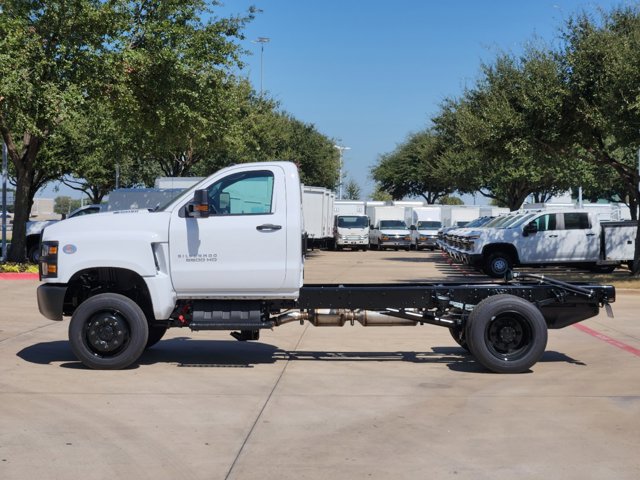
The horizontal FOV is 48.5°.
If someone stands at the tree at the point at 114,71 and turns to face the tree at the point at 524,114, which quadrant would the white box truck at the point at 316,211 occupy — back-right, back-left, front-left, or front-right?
front-left

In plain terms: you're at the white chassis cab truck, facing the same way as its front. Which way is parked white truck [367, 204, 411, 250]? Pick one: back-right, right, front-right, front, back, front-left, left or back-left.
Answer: right

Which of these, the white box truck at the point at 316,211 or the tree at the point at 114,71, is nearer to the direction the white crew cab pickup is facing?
the tree

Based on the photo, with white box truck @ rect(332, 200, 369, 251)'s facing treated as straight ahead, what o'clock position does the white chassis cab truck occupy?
The white chassis cab truck is roughly at 12 o'clock from the white box truck.

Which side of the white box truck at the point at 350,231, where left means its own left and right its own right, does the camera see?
front

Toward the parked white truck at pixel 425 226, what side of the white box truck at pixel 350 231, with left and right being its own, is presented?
left

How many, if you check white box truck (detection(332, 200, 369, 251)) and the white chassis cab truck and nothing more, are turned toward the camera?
1

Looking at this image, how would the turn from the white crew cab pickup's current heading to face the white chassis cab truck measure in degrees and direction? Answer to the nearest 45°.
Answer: approximately 45° to its left

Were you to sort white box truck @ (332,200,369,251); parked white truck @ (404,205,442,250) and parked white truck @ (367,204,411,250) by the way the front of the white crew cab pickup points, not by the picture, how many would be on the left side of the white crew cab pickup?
0

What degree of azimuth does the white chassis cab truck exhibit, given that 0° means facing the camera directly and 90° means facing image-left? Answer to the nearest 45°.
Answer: approximately 90°

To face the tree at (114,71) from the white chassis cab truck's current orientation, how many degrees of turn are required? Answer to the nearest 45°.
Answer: approximately 90° to its right

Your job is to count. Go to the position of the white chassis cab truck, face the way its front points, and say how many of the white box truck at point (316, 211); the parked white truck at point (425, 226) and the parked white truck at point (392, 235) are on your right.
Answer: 3

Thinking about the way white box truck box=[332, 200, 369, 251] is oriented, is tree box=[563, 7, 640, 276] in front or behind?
in front

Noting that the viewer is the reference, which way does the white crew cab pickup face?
facing the viewer and to the left of the viewer

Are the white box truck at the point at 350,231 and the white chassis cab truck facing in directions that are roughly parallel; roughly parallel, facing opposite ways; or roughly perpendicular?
roughly perpendicular

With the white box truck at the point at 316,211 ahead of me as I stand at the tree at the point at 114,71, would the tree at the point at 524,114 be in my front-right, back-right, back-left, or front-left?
front-right

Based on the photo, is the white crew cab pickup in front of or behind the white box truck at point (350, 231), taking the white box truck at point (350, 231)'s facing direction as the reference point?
in front

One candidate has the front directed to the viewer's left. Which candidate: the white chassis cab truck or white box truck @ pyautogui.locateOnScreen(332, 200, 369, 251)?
the white chassis cab truck
